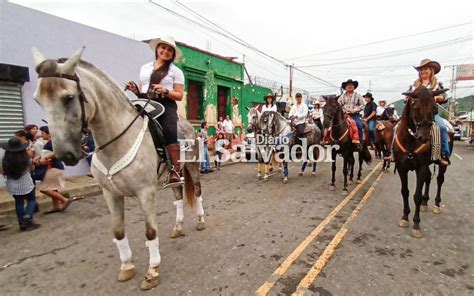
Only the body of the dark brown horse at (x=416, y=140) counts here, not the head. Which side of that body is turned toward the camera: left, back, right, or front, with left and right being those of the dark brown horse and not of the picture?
front

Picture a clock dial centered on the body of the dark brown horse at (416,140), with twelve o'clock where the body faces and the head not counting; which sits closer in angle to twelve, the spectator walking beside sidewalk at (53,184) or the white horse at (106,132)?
the white horse

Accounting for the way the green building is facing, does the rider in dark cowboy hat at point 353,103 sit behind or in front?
in front

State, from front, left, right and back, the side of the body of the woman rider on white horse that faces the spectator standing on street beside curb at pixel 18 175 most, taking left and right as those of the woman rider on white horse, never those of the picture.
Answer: right

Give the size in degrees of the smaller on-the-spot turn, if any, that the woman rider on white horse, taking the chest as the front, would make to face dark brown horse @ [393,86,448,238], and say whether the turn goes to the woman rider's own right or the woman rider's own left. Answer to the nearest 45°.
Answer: approximately 135° to the woman rider's own left

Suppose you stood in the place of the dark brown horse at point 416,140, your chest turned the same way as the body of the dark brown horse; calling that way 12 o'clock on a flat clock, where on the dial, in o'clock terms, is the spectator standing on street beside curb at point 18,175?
The spectator standing on street beside curb is roughly at 2 o'clock from the dark brown horse.

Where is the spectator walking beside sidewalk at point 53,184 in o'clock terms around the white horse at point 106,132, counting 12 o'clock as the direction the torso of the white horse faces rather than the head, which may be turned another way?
The spectator walking beside sidewalk is roughly at 4 o'clock from the white horse.

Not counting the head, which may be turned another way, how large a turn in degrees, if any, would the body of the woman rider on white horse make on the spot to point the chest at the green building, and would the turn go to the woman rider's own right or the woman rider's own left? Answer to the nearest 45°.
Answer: approximately 135° to the woman rider's own right

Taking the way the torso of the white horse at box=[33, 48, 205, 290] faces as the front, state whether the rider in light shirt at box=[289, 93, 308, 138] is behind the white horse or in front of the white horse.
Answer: behind

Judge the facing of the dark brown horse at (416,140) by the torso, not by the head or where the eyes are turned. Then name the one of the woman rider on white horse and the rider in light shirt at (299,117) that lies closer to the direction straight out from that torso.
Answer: the woman rider on white horse

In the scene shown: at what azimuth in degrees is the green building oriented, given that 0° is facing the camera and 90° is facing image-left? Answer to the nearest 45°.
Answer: approximately 315°

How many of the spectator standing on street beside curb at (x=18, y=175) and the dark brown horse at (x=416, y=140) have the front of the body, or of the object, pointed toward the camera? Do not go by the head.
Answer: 1

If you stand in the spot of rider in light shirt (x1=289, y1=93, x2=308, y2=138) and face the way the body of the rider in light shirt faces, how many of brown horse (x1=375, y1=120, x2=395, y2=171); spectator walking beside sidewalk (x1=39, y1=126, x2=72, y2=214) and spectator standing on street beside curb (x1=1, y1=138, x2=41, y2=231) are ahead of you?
2

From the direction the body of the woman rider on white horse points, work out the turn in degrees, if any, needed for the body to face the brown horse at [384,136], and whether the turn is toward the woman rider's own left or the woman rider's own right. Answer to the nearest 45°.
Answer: approximately 180°

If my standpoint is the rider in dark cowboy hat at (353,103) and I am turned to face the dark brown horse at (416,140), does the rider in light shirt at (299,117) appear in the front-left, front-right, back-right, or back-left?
back-right

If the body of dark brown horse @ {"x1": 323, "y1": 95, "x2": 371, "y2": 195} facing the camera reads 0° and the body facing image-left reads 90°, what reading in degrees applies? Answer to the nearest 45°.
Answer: approximately 45°

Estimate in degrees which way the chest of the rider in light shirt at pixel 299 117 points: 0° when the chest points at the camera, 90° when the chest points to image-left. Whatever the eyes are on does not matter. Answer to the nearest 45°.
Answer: approximately 45°
